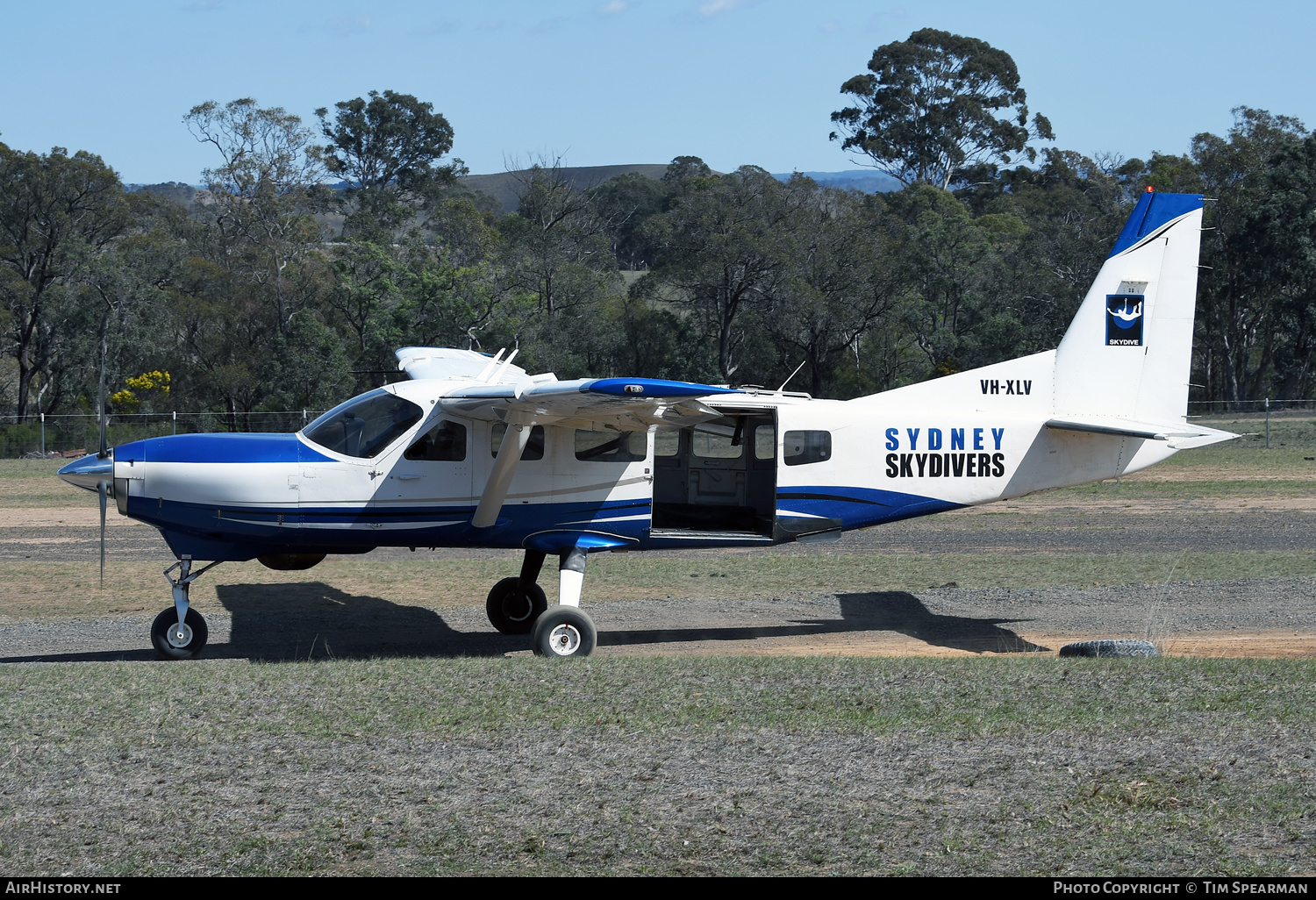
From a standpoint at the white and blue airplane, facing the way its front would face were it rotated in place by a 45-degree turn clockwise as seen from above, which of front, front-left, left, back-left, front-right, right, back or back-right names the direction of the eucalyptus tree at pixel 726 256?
front-right

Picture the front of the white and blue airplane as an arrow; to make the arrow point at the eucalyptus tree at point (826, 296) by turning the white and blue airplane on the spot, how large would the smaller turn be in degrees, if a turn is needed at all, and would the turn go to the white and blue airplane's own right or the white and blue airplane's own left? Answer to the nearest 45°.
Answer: approximately 90° to the white and blue airplane's own right

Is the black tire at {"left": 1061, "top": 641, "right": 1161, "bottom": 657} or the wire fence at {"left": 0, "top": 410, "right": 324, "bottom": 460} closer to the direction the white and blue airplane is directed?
the wire fence

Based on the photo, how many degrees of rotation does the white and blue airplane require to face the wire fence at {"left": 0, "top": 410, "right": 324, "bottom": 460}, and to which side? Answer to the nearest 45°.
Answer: approximately 45° to its right

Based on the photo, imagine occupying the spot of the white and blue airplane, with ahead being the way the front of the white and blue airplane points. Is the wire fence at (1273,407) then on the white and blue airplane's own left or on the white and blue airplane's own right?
on the white and blue airplane's own right

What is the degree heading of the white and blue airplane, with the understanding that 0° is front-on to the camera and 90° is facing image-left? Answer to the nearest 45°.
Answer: approximately 90°
